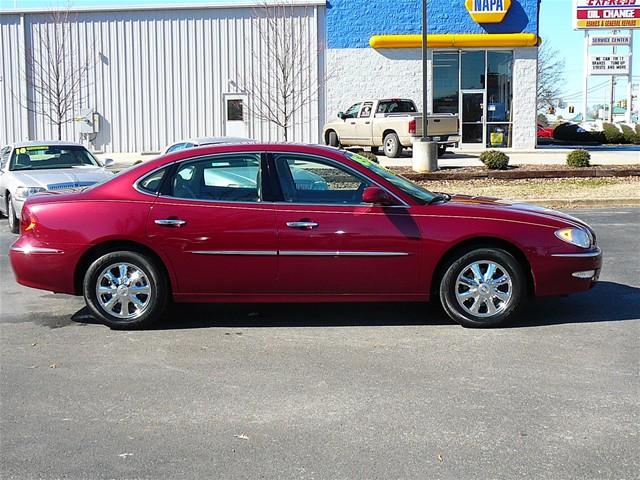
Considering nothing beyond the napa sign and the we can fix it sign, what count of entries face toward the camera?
2

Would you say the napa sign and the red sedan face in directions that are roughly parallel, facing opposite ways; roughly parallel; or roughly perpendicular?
roughly perpendicular

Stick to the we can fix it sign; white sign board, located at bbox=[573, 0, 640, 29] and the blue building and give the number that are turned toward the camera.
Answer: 3

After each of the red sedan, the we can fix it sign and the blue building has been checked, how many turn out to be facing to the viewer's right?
1

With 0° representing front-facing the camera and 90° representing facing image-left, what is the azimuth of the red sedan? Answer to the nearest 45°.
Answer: approximately 270°

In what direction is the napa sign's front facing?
toward the camera

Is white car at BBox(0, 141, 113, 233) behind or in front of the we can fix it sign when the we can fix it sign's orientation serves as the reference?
in front

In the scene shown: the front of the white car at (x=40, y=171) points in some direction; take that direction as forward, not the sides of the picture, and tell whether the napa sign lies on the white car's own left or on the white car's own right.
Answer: on the white car's own left

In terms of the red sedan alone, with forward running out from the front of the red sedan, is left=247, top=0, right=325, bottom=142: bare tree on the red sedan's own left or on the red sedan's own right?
on the red sedan's own left

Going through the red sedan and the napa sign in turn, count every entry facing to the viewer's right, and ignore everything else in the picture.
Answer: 1

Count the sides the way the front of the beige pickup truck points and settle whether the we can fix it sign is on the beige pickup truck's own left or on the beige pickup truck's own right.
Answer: on the beige pickup truck's own right

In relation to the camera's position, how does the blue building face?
facing the viewer

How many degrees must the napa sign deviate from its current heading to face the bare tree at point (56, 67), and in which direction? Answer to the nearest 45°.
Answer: approximately 90° to its right

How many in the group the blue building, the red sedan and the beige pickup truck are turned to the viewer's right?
1
